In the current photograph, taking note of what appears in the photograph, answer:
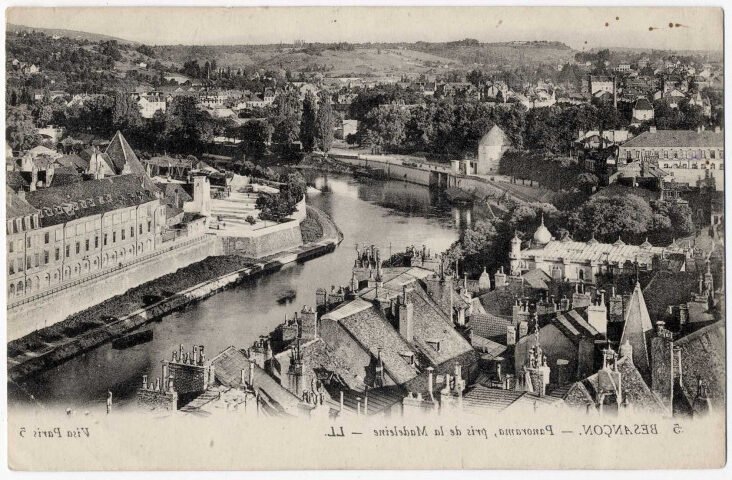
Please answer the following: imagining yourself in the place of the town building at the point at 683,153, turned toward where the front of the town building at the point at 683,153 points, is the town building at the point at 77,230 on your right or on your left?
on your right

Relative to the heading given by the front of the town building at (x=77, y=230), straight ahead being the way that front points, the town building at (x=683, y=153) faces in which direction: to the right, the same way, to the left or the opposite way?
to the right

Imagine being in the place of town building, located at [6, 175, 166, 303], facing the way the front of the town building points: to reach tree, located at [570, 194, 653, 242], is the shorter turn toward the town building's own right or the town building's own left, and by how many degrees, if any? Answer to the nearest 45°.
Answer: approximately 45° to the town building's own left

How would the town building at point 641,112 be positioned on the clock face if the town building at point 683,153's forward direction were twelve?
the town building at point 641,112 is roughly at 5 o'clock from the town building at point 683,153.

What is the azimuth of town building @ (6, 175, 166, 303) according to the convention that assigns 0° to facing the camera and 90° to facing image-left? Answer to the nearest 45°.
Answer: approximately 315°

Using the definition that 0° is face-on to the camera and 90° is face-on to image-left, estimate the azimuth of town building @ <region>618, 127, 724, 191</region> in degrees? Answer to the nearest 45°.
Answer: approximately 0°
